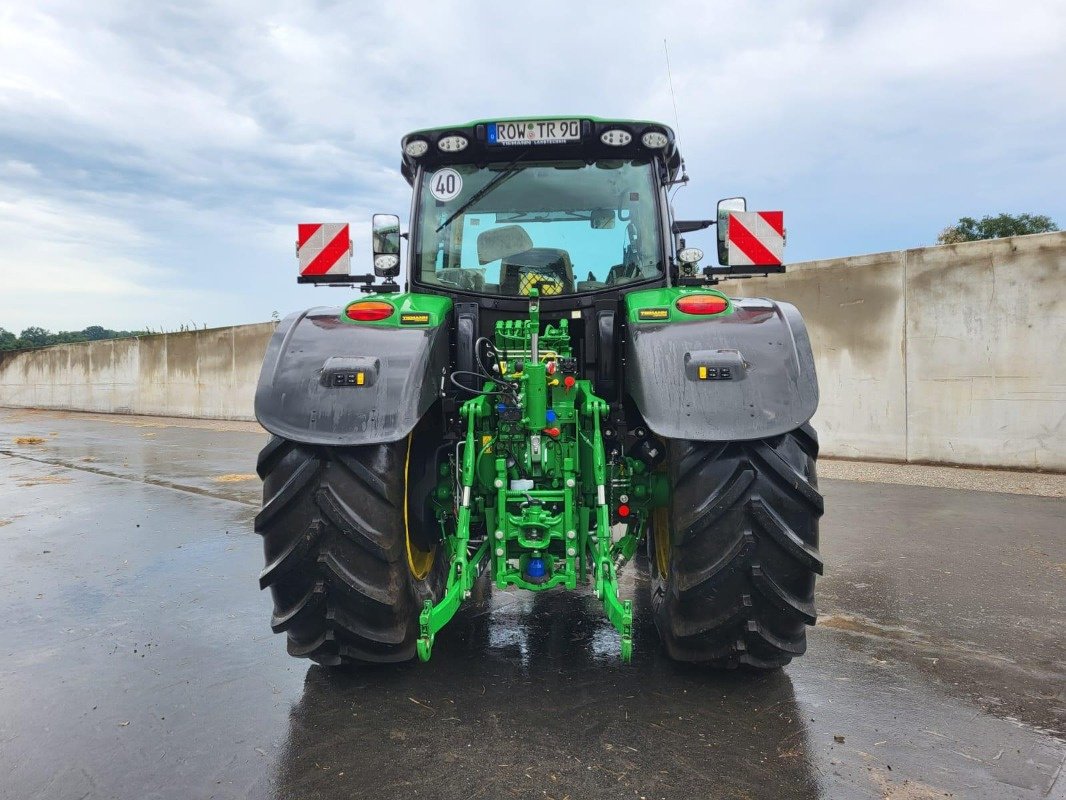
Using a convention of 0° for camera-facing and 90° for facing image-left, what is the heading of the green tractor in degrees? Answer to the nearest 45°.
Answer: approximately 180°

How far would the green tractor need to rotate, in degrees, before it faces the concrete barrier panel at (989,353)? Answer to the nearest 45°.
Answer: approximately 45° to its right
